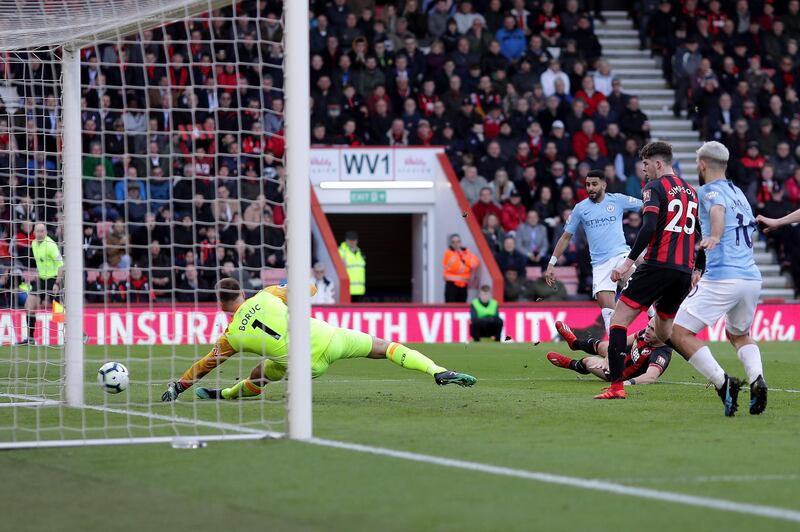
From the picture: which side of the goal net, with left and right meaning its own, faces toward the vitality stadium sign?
front

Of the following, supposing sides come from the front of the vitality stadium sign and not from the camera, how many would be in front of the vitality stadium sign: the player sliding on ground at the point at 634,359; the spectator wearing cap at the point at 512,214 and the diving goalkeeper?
2

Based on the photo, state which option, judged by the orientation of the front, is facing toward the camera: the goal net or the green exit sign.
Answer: the green exit sign

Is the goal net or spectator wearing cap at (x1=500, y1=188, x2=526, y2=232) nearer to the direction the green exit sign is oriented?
the goal net

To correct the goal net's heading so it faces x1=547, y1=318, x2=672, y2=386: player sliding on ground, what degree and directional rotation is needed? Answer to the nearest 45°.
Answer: approximately 45° to its right

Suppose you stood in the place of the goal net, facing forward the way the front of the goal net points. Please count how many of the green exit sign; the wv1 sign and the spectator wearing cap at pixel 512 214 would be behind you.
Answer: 0

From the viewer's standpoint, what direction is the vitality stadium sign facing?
toward the camera

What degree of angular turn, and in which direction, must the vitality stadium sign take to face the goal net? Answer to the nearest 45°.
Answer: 0° — it already faces it

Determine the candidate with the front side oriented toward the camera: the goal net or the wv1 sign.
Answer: the wv1 sign

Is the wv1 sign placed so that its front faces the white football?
yes

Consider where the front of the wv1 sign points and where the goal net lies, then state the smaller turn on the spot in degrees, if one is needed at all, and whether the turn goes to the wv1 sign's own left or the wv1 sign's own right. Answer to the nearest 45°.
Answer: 0° — it already faces it

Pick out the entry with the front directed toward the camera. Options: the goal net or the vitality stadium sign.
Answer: the vitality stadium sign

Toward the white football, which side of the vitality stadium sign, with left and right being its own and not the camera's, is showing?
front

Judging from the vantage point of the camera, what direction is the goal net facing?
facing away from the viewer and to the right of the viewer

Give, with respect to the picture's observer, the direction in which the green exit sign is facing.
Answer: facing the viewer

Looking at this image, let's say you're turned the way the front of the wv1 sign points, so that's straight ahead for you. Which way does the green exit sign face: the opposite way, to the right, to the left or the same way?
the same way
